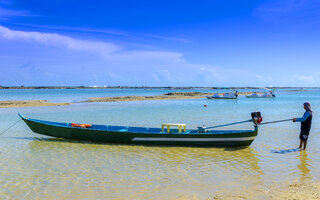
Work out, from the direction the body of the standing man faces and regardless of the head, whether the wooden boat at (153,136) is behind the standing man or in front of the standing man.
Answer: in front

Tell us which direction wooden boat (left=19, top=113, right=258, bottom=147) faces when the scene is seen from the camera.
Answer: facing to the left of the viewer

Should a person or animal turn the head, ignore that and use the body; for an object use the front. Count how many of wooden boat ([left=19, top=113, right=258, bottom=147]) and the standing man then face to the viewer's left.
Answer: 2

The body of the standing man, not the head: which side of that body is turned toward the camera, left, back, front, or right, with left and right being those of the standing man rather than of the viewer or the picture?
left

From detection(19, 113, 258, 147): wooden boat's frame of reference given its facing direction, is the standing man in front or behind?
behind
